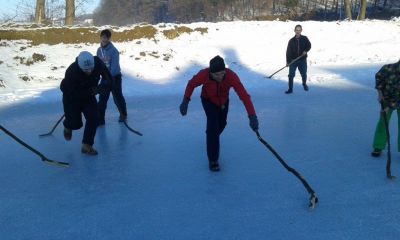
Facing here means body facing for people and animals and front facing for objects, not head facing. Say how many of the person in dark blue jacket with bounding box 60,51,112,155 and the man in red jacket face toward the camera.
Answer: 2

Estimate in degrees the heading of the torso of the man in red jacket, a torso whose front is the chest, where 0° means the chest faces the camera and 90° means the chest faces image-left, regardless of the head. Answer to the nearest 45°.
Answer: approximately 0°

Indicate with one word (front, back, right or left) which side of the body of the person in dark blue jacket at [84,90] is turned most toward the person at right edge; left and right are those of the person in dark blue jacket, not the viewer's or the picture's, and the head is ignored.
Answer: left

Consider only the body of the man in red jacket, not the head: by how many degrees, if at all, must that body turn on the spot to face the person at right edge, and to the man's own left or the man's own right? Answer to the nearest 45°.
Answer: approximately 90° to the man's own left

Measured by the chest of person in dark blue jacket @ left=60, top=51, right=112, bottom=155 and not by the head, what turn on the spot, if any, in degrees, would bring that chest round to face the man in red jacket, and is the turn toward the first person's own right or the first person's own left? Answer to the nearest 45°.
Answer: approximately 45° to the first person's own left
